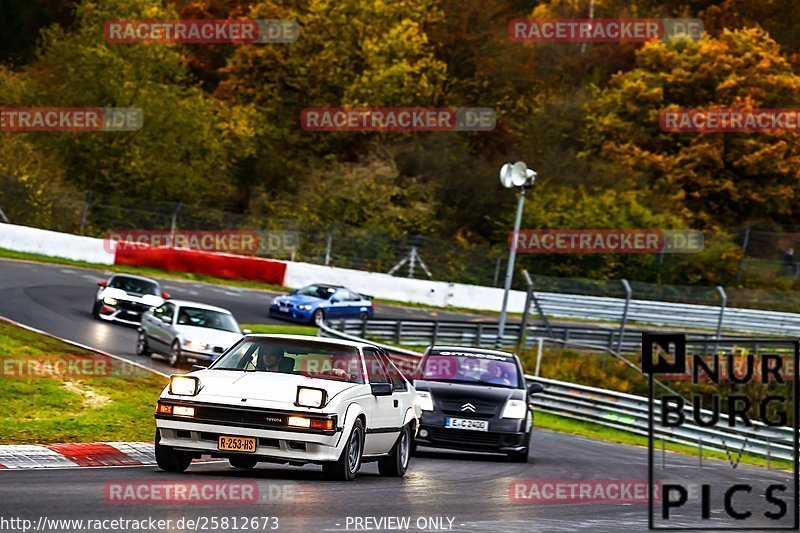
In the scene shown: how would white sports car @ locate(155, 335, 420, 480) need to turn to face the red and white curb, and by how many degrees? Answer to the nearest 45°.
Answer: approximately 90° to its right

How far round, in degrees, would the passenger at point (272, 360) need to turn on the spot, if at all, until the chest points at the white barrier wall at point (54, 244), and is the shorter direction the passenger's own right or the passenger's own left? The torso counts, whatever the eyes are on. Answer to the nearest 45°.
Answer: approximately 135° to the passenger's own right

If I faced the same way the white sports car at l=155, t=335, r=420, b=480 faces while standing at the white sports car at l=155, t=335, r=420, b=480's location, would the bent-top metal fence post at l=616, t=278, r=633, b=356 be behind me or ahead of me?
behind

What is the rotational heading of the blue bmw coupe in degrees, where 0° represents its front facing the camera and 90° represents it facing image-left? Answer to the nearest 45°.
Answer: approximately 45°

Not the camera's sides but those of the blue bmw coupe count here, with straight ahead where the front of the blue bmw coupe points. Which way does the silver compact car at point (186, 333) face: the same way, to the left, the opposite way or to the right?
to the left

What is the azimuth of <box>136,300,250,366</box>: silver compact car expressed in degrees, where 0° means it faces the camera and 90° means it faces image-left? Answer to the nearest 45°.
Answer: approximately 315°

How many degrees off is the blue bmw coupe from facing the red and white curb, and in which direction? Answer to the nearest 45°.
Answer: approximately 45° to its left

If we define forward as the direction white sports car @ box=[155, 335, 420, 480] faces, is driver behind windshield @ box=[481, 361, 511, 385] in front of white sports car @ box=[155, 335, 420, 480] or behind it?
behind

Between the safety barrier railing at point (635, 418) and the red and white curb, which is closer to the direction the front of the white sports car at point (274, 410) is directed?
the red and white curb
